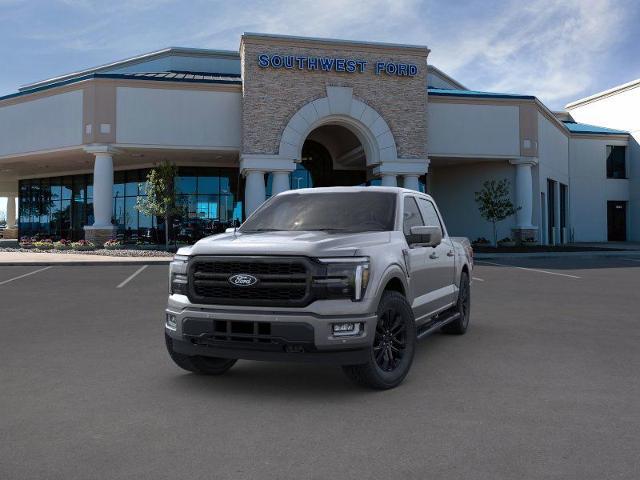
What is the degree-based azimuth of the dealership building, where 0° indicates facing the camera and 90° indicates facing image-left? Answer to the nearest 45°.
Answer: approximately 0°

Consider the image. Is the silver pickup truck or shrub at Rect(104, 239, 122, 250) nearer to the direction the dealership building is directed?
the silver pickup truck

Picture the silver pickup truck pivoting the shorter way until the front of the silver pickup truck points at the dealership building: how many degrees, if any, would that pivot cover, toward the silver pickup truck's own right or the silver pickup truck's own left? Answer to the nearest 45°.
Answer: approximately 135° to the silver pickup truck's own right

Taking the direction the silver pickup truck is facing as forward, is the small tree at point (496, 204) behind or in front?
behind

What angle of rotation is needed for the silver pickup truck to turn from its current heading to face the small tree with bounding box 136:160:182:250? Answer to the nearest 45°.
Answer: approximately 135° to its right

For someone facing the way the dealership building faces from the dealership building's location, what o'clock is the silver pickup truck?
The silver pickup truck is roughly at 12 o'clock from the dealership building.

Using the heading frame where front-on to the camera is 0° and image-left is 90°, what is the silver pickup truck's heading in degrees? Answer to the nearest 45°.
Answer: approximately 45°

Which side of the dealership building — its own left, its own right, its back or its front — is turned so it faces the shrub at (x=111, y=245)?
right
